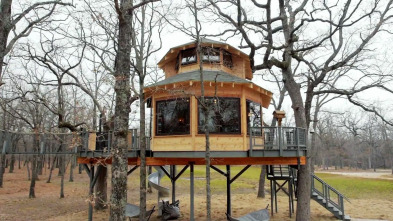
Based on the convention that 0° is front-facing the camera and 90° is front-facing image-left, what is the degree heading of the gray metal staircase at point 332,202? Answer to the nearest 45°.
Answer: approximately 270°

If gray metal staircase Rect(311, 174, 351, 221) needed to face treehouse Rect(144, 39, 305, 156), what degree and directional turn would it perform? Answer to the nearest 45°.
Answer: approximately 135° to its right
